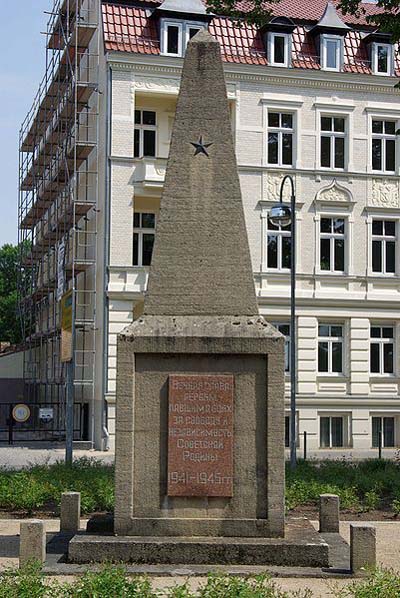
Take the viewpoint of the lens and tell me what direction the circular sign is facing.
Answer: facing the viewer

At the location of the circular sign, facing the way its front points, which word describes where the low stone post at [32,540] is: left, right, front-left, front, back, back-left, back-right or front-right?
front

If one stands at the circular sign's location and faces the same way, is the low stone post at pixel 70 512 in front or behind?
in front

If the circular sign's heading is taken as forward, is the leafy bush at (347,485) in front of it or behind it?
in front

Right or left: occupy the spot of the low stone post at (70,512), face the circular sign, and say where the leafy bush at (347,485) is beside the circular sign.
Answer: right

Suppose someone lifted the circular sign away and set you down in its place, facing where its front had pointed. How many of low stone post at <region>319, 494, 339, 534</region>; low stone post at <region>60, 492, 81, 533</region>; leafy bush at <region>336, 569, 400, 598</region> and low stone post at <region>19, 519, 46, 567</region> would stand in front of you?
4

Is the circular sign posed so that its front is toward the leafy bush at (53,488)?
yes

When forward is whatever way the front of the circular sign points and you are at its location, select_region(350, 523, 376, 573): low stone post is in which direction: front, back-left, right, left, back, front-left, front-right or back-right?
front

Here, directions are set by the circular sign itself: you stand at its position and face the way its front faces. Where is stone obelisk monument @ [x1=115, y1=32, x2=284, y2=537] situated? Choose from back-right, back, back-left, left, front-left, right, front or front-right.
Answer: front
